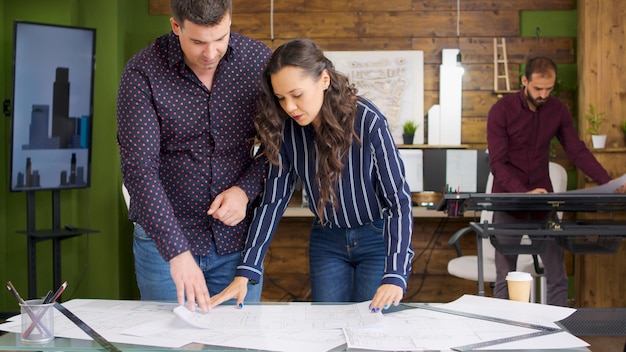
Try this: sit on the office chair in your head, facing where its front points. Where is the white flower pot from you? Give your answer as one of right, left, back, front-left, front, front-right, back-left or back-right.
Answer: back

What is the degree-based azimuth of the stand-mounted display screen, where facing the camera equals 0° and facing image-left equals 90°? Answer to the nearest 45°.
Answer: approximately 315°

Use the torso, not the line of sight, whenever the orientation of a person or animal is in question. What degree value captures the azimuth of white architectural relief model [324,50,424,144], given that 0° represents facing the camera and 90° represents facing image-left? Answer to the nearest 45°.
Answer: approximately 0°

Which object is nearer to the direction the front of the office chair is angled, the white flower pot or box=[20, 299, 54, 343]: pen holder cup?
the pen holder cup
